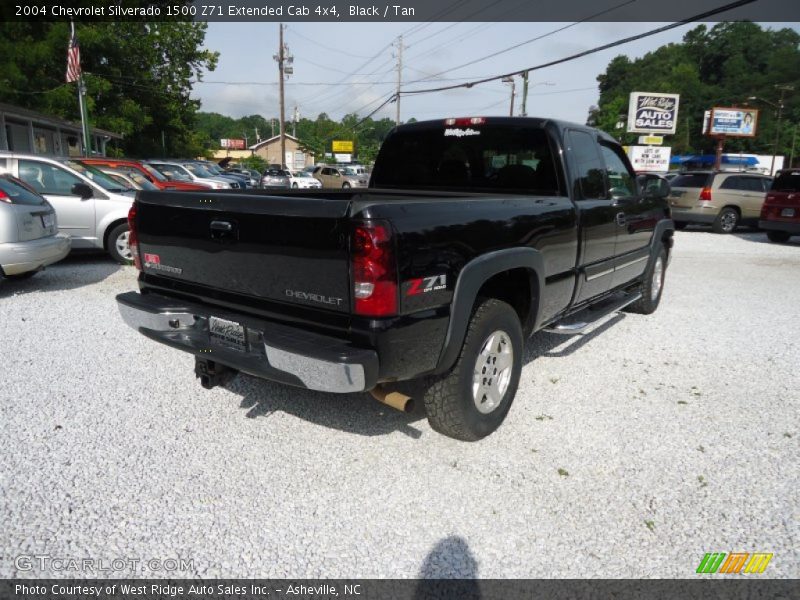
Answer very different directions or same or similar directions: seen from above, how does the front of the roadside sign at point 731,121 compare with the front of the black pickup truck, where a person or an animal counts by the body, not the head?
very different directions

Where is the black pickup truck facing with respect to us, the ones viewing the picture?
facing away from the viewer and to the right of the viewer

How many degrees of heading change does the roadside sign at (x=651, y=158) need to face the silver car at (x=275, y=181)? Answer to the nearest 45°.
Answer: approximately 45° to its right

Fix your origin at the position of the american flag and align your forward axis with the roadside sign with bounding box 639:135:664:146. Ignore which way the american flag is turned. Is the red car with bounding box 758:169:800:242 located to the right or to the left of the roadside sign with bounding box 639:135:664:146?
right

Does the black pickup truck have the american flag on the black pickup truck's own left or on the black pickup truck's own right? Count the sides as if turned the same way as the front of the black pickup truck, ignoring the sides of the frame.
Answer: on the black pickup truck's own left

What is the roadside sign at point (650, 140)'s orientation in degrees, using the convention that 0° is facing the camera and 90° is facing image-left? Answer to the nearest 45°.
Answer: approximately 0°

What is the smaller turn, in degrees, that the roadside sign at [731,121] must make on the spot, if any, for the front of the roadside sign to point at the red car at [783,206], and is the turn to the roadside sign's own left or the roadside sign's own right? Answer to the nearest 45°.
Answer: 0° — it already faces it

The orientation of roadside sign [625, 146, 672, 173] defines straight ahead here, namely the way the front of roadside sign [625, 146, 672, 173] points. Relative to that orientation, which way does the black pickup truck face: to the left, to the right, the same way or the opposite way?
the opposite way
